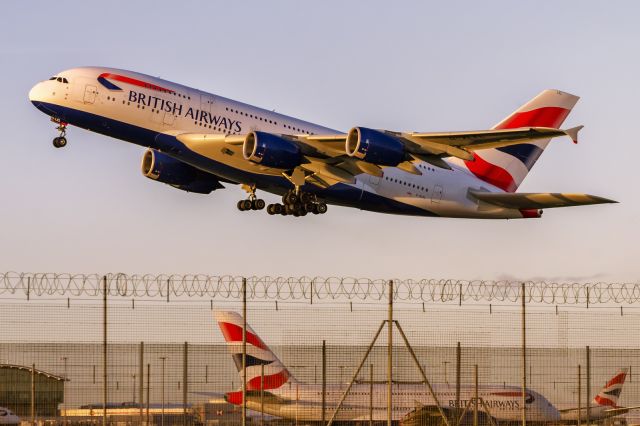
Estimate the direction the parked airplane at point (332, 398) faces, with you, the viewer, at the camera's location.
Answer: facing to the right of the viewer
